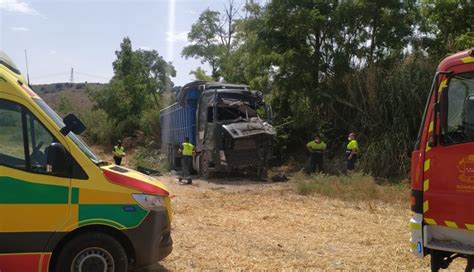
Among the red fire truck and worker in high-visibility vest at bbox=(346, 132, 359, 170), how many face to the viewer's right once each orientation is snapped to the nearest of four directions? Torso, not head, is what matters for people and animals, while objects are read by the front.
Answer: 0

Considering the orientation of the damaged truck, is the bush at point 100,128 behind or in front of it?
behind

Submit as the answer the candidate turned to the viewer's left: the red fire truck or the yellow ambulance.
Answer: the red fire truck

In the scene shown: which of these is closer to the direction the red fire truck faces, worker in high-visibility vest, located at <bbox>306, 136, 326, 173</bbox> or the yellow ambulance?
the yellow ambulance

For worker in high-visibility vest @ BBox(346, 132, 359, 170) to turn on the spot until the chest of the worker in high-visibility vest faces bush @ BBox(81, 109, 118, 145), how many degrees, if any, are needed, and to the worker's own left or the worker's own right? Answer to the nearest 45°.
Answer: approximately 45° to the worker's own right

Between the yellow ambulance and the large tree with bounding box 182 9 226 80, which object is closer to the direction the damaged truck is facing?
the yellow ambulance

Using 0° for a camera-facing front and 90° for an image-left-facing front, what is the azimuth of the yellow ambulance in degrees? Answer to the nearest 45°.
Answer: approximately 270°

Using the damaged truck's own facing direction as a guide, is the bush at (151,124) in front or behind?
behind

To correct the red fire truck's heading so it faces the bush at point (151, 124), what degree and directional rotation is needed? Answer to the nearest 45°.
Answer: approximately 45° to its right

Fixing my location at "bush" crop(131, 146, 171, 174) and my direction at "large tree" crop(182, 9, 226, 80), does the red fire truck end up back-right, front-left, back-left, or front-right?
back-right

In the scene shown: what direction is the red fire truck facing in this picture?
to the viewer's left

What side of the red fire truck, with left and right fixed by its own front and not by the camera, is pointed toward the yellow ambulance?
front

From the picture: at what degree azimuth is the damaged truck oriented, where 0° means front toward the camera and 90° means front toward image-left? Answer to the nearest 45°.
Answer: approximately 315°

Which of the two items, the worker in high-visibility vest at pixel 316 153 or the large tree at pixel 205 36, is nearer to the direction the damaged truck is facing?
the worker in high-visibility vest
